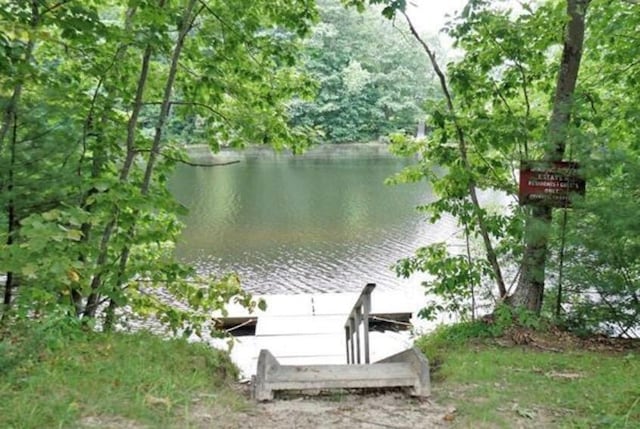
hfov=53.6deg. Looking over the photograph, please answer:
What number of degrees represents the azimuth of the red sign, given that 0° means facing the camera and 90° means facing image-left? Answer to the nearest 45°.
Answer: approximately 0°

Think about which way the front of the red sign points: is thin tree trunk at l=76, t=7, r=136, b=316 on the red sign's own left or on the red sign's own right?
on the red sign's own right

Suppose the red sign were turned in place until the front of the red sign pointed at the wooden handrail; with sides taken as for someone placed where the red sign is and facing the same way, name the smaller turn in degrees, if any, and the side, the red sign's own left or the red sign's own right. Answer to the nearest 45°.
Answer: approximately 90° to the red sign's own right

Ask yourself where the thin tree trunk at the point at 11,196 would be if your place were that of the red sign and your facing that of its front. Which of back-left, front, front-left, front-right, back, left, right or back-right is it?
front-right

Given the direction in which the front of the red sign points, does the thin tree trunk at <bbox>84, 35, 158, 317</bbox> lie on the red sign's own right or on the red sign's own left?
on the red sign's own right
